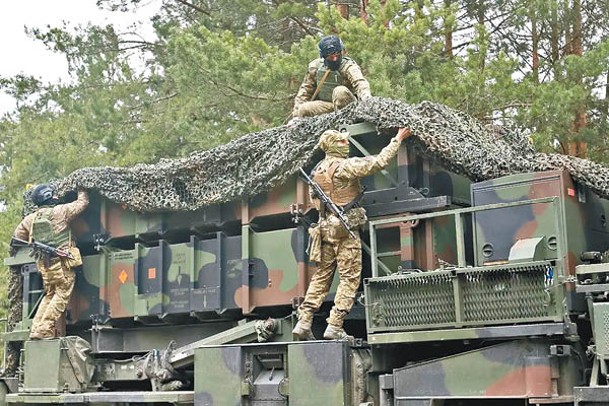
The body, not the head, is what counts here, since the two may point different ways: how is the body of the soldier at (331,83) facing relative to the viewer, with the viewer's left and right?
facing the viewer

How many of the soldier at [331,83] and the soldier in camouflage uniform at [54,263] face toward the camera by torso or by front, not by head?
1

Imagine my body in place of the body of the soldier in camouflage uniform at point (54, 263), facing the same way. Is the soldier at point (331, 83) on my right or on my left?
on my right

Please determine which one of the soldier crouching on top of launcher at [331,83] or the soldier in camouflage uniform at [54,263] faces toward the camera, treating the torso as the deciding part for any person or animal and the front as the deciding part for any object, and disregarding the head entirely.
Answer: the soldier crouching on top of launcher

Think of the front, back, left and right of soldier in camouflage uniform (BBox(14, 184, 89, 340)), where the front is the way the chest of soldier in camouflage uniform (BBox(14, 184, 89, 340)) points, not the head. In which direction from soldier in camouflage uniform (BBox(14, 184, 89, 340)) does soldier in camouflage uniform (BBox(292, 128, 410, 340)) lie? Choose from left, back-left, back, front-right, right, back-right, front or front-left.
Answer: right

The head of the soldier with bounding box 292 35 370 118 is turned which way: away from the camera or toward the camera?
toward the camera

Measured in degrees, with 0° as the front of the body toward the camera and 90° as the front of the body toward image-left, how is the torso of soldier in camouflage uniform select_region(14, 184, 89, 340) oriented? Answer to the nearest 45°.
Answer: approximately 225°

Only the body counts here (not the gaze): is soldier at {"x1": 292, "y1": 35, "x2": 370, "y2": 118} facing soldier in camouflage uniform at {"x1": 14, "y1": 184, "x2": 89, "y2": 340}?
no

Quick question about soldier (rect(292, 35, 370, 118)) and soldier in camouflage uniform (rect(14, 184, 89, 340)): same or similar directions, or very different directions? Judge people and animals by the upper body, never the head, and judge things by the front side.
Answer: very different directions
